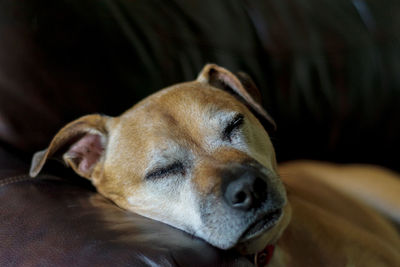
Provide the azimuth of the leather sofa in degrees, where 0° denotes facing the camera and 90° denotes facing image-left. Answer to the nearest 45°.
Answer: approximately 0°
